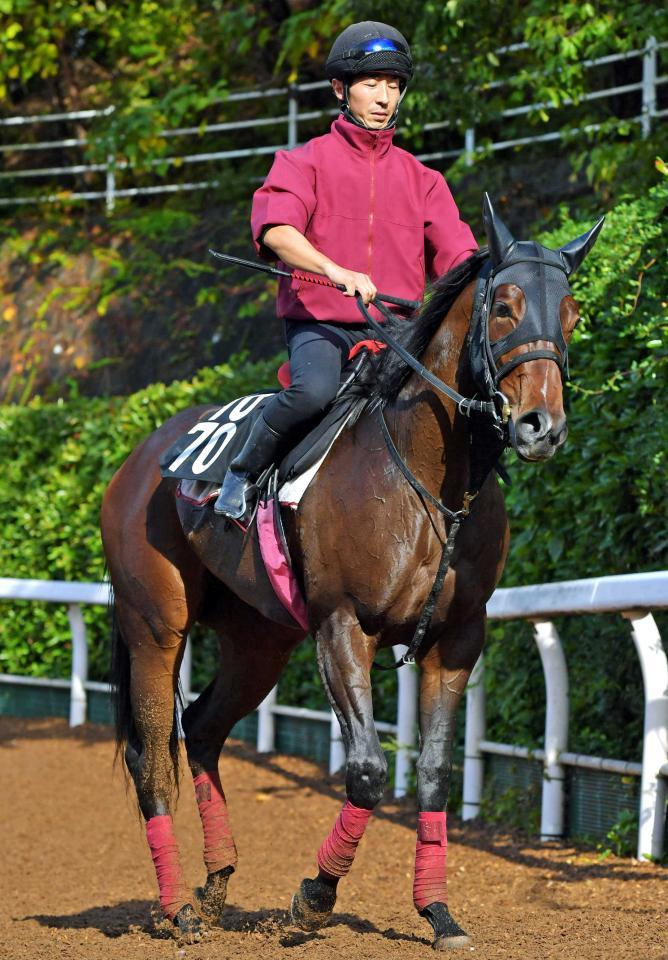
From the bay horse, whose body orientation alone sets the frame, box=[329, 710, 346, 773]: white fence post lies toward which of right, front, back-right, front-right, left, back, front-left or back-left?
back-left

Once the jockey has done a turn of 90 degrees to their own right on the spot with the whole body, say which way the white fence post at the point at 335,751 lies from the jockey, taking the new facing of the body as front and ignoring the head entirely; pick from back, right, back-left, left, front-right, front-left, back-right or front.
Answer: back-right

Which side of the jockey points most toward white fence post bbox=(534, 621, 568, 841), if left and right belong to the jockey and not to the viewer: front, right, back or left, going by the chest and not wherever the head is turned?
left

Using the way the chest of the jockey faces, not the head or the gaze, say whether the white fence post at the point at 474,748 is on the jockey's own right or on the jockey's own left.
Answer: on the jockey's own left

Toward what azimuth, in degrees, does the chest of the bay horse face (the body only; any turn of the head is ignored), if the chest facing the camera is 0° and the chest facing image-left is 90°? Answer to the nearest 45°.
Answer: approximately 315°

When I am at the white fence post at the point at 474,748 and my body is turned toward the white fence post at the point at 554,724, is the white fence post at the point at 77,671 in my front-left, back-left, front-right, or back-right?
back-right

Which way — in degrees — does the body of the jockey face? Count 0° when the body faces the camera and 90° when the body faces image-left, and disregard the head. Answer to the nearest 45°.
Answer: approximately 315°
